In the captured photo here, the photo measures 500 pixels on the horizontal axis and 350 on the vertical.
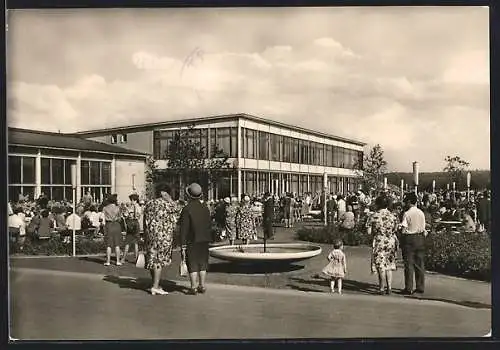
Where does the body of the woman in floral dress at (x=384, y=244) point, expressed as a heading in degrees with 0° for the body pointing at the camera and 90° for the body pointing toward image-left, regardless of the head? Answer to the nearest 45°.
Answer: approximately 180°

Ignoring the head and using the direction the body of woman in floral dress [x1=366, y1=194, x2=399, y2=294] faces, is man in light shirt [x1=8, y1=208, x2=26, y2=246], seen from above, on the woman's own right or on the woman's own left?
on the woman's own left

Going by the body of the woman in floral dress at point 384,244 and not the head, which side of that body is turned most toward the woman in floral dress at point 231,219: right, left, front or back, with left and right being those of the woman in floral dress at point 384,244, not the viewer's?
front

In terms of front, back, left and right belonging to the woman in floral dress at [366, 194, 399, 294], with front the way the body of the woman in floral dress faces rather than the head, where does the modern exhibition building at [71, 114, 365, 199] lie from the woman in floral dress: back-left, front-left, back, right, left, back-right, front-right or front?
front

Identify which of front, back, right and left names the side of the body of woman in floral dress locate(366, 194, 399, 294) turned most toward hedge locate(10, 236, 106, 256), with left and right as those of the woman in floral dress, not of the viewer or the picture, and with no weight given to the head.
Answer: left

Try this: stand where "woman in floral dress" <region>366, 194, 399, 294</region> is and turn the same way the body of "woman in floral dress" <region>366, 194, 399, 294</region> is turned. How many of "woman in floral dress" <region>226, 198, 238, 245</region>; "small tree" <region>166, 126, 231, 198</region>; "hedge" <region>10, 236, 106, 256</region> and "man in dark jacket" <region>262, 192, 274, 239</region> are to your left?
4

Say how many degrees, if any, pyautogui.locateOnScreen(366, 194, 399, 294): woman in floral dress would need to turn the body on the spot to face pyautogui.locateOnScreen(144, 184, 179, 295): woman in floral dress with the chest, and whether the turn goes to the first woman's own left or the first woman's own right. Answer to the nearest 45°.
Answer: approximately 90° to the first woman's own left
